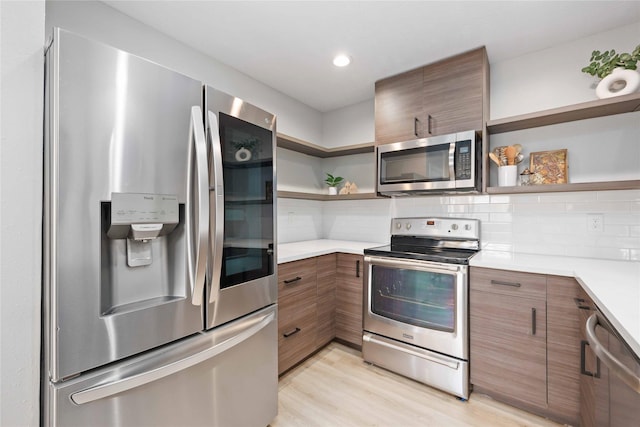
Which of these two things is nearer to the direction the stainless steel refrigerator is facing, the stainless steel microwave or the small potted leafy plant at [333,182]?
the stainless steel microwave

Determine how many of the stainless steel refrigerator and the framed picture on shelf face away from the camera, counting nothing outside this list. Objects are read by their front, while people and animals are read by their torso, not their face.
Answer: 0

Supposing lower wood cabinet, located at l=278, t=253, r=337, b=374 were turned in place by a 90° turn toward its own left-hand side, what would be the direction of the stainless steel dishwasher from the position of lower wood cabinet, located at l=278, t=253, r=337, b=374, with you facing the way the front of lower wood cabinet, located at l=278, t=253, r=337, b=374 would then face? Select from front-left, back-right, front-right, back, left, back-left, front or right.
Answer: right

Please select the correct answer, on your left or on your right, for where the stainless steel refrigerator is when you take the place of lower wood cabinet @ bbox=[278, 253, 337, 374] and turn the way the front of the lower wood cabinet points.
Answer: on your right

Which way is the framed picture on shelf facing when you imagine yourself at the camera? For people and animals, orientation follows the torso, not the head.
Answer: facing the viewer

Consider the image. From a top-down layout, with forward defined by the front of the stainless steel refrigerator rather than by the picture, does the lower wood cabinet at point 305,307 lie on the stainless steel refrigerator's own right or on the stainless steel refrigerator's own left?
on the stainless steel refrigerator's own left

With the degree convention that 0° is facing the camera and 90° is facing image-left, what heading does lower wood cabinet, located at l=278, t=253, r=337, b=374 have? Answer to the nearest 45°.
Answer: approximately 315°

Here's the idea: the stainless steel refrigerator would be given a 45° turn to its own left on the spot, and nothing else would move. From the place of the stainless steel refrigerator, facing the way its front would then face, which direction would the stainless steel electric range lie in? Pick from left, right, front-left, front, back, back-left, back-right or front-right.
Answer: front

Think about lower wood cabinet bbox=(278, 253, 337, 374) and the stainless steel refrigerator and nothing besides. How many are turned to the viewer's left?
0

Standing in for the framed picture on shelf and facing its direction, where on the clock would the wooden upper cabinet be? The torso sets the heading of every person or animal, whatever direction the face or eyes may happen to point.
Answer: The wooden upper cabinet is roughly at 2 o'clock from the framed picture on shelf.

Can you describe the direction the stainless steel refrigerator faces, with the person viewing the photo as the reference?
facing the viewer and to the right of the viewer

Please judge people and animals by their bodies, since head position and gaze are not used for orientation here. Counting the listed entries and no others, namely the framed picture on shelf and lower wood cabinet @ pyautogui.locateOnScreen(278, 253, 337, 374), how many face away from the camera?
0

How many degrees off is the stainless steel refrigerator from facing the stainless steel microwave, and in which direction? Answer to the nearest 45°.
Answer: approximately 45° to its left
